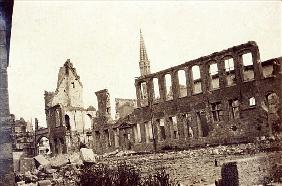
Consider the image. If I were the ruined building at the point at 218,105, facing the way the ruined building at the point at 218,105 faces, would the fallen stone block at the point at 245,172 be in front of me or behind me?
in front

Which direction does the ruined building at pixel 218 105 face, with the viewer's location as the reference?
facing the viewer and to the left of the viewer

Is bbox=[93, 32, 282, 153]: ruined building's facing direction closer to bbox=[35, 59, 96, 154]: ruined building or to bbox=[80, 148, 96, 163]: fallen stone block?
the fallen stone block

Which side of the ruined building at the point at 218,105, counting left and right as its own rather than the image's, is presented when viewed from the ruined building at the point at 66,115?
right

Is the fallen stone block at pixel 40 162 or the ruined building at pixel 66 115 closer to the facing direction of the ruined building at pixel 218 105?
the fallen stone block

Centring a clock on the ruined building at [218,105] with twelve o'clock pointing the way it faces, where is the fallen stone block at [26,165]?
The fallen stone block is roughly at 1 o'clock from the ruined building.

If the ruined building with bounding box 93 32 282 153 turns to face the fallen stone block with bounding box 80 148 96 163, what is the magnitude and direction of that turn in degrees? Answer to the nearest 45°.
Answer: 0° — it already faces it

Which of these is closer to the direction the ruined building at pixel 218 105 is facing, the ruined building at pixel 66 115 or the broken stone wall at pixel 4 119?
the broken stone wall

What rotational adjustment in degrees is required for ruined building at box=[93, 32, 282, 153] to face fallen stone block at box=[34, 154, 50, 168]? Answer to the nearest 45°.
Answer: approximately 45° to its right
